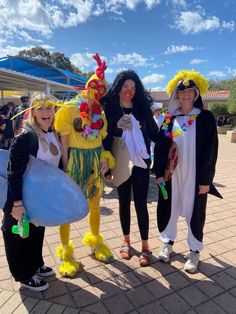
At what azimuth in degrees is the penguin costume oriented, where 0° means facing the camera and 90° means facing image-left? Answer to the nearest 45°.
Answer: approximately 0°

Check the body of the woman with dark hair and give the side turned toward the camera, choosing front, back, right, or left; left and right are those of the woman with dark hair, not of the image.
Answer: front

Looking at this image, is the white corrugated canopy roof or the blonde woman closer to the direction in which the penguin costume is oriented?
the blonde woman

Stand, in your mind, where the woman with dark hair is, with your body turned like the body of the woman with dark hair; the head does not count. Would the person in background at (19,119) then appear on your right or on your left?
on your right

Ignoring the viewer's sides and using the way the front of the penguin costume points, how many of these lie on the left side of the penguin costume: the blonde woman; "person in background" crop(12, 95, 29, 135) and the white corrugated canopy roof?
0

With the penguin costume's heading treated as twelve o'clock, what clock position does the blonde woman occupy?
The blonde woman is roughly at 2 o'clock from the penguin costume.

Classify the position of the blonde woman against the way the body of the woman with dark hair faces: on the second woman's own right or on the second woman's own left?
on the second woman's own right

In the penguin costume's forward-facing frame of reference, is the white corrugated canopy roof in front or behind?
behind

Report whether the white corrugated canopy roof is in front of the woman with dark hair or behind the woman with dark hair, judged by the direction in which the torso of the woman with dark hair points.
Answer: behind

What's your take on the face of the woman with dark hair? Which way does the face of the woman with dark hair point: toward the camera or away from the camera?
toward the camera

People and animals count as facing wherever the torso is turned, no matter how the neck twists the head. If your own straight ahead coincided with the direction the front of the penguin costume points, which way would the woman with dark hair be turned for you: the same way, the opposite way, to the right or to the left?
the same way

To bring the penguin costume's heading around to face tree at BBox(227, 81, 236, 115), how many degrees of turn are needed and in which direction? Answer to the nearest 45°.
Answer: approximately 180°
